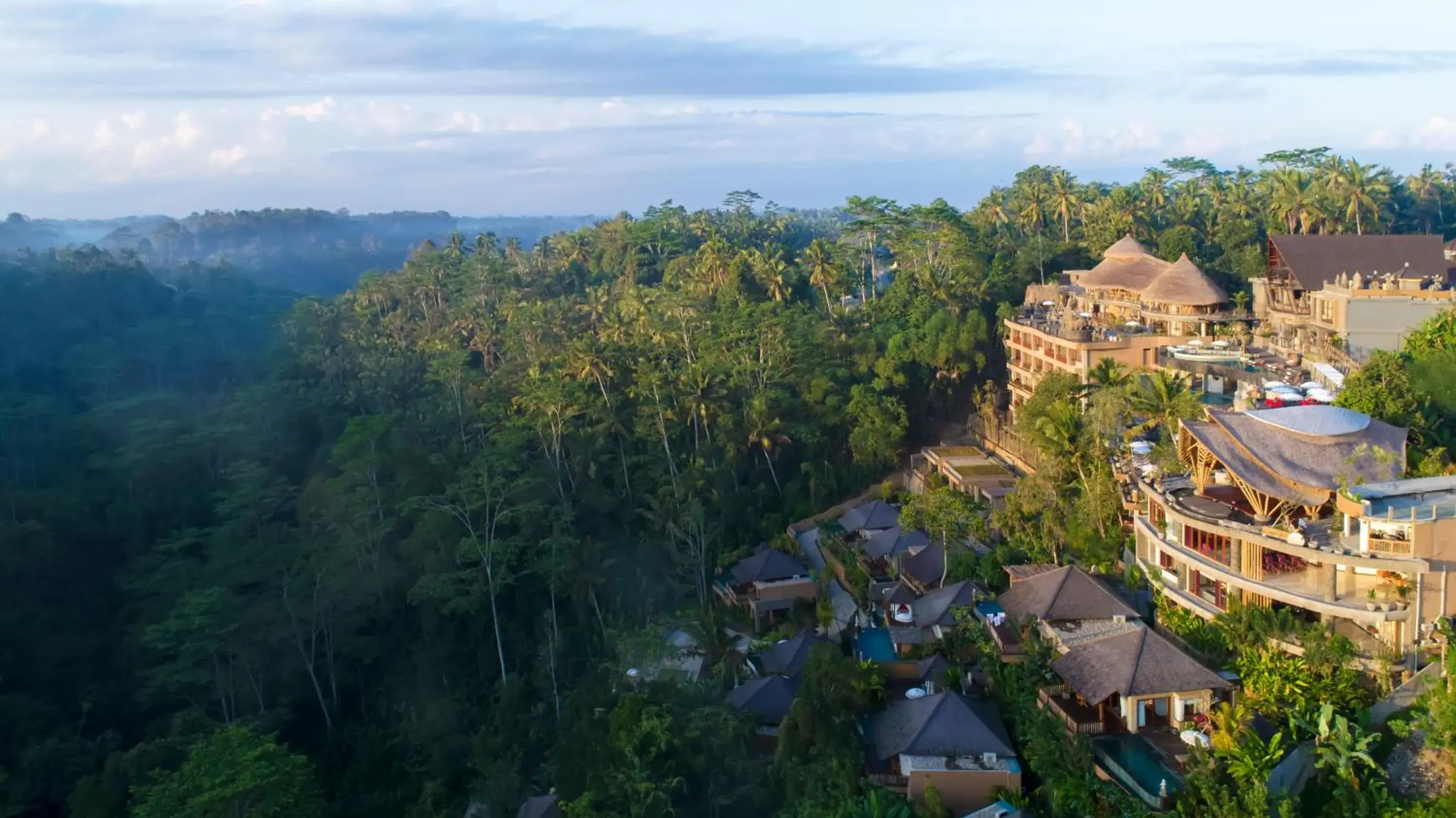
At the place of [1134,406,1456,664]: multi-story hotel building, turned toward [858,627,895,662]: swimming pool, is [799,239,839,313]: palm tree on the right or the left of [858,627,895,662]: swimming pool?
right

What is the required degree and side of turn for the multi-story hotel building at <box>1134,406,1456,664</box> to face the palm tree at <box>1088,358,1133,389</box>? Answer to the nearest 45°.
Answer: approximately 90° to its right

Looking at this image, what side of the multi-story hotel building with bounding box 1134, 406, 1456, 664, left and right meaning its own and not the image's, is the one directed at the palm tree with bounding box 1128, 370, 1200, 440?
right

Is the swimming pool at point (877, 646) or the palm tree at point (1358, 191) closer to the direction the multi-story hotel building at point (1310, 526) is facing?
the swimming pool

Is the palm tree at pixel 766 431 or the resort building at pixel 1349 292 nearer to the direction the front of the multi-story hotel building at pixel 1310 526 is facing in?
the palm tree

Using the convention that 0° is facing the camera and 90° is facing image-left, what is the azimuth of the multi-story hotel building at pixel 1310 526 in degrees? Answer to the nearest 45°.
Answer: approximately 45°

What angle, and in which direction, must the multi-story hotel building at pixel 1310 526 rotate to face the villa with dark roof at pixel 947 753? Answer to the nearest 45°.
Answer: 0° — it already faces it

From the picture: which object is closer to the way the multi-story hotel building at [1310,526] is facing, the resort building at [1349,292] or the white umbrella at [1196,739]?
the white umbrella

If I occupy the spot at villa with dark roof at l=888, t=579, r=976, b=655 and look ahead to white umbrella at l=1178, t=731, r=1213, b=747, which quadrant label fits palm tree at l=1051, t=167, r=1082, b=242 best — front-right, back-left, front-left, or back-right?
back-left

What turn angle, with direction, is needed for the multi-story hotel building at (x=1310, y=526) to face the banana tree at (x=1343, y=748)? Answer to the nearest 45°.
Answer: approximately 45° to its left

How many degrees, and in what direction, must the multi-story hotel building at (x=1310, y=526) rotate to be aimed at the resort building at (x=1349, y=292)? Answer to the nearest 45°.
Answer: approximately 135° to its right

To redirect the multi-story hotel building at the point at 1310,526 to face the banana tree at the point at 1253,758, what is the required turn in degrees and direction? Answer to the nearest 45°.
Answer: approximately 45° to its left
